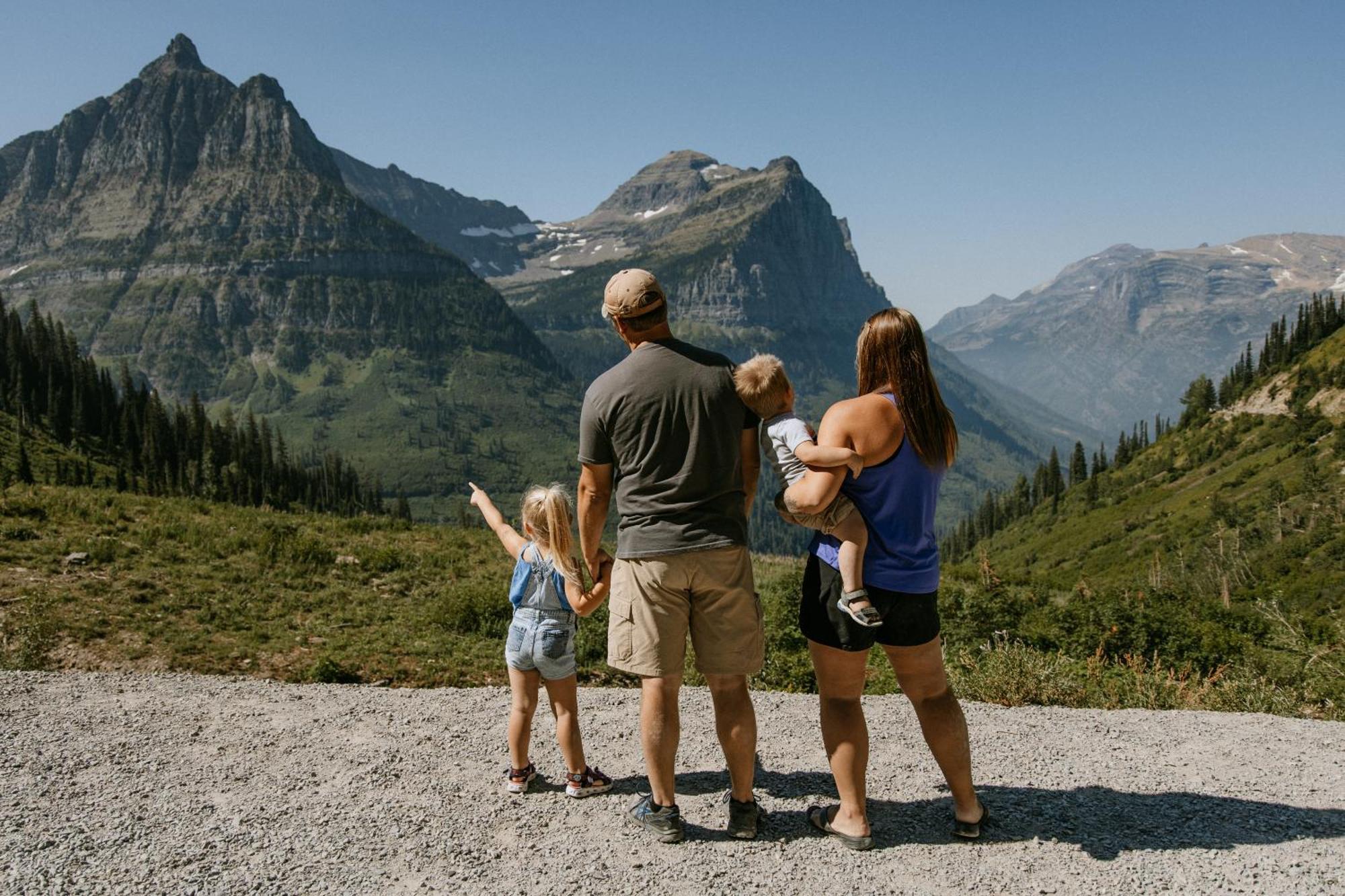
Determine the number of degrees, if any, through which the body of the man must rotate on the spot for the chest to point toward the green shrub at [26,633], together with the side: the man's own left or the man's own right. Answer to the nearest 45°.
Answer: approximately 45° to the man's own left

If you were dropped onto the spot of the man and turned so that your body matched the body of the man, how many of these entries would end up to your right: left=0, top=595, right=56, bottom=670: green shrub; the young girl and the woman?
1

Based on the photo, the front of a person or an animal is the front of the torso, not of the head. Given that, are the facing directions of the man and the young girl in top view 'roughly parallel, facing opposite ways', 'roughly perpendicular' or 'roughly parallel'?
roughly parallel

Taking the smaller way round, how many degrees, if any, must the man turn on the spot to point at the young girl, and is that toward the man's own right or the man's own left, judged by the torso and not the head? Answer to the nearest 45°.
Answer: approximately 45° to the man's own left

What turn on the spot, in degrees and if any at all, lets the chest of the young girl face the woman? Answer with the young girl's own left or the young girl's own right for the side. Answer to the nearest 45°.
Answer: approximately 135° to the young girl's own right

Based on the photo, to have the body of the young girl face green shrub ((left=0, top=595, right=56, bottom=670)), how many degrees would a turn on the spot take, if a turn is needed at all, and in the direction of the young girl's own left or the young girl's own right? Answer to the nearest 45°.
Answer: approximately 45° to the young girl's own left

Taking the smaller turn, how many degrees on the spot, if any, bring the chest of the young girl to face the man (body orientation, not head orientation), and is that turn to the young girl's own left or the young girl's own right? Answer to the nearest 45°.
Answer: approximately 135° to the young girl's own right

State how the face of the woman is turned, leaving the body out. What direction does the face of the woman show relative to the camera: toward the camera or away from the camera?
away from the camera

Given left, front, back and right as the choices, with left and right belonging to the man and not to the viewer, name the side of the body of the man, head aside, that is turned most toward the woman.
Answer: right

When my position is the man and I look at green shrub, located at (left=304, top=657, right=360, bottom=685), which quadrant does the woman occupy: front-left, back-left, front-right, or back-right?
back-right

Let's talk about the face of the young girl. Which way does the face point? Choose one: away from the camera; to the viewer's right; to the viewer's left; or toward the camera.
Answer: away from the camera

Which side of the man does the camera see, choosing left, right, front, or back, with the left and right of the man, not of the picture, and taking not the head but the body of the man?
back

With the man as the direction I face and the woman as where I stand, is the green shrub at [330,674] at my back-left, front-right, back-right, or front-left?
front-right

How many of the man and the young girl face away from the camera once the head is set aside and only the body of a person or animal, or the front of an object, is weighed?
2

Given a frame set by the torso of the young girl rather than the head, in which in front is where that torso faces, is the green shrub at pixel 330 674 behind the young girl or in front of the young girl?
in front

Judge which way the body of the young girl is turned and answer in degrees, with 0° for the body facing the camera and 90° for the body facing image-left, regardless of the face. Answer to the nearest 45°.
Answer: approximately 180°
